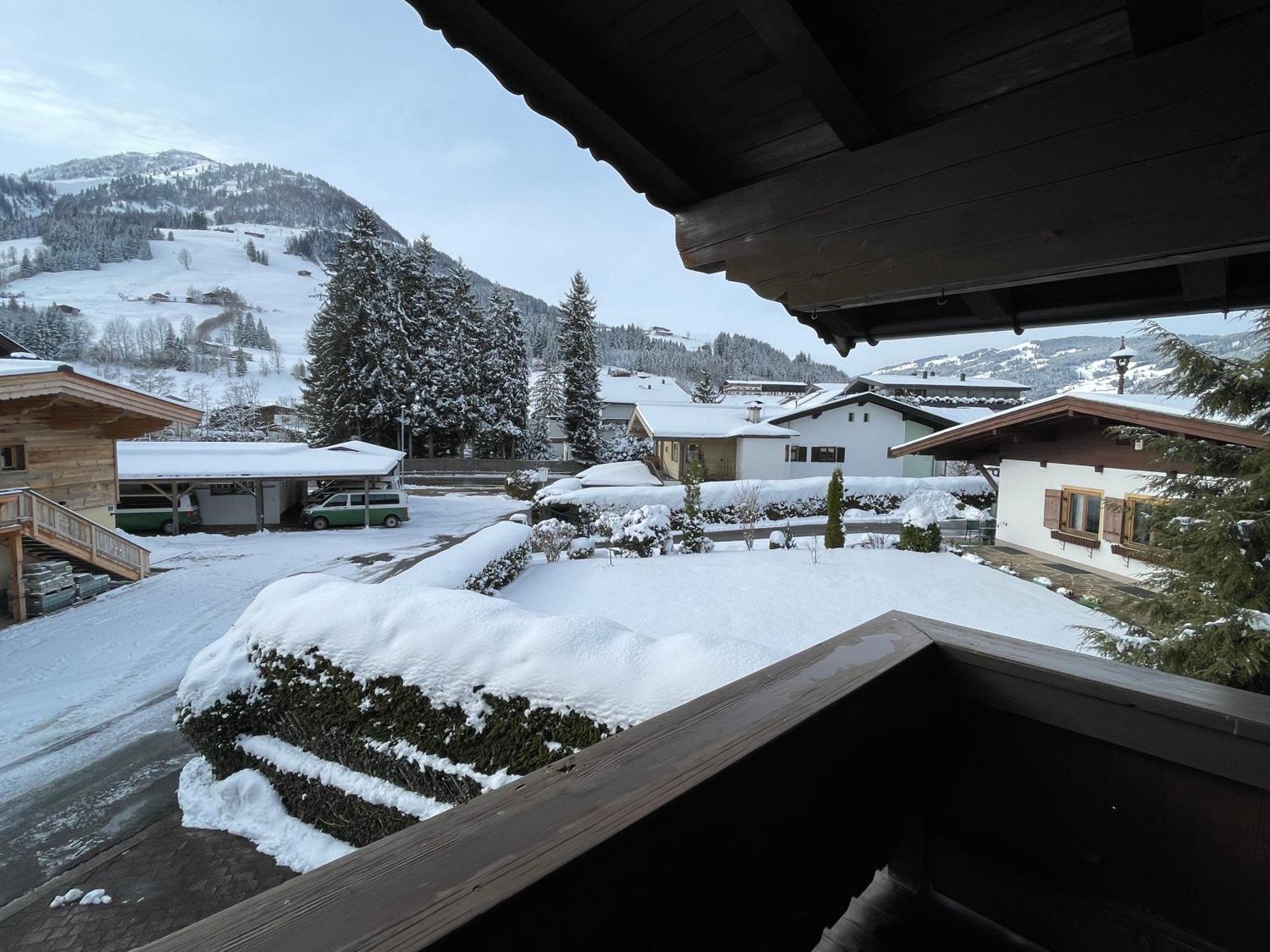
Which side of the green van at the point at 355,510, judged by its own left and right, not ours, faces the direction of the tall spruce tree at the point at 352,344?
right

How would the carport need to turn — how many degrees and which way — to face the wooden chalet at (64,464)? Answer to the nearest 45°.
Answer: approximately 45° to its right

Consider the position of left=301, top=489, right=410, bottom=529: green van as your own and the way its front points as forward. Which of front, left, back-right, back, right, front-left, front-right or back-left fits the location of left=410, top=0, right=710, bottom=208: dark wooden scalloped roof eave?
left

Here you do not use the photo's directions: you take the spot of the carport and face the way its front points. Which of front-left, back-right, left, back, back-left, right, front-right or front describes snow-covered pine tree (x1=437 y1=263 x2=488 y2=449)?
back-left

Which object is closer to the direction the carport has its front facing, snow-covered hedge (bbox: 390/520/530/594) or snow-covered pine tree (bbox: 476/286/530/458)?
the snow-covered hedge

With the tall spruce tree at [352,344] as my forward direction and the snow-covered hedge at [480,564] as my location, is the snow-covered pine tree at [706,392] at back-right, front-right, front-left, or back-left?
front-right

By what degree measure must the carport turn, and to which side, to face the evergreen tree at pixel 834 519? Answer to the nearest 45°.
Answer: approximately 45° to its left

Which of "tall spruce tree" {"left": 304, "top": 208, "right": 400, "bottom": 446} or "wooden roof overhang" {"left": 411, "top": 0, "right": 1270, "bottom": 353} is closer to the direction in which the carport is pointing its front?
the wooden roof overhang

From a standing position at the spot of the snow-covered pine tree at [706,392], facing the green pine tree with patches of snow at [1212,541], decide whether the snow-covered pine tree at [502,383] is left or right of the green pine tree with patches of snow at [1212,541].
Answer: right

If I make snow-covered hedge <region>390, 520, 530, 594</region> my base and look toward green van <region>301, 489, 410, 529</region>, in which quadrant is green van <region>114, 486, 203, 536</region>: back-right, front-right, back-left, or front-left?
front-left

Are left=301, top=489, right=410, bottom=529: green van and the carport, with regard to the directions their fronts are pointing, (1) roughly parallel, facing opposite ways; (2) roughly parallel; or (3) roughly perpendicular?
roughly perpendicular

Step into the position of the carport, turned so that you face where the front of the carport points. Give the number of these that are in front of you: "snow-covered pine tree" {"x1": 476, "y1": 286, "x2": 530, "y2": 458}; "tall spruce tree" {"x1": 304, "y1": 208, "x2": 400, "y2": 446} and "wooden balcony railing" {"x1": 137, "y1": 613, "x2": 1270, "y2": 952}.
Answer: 1

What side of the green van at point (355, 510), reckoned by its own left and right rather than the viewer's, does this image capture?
left

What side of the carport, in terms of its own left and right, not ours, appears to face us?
front
